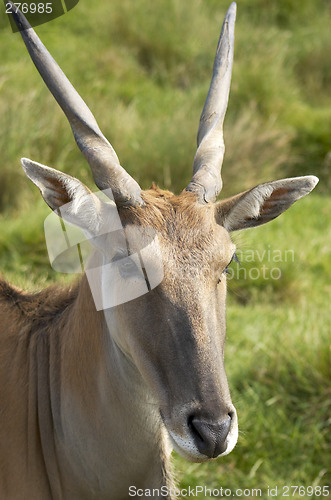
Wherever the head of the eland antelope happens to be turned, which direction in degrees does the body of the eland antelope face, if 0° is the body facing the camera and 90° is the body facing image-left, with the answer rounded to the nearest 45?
approximately 315°
